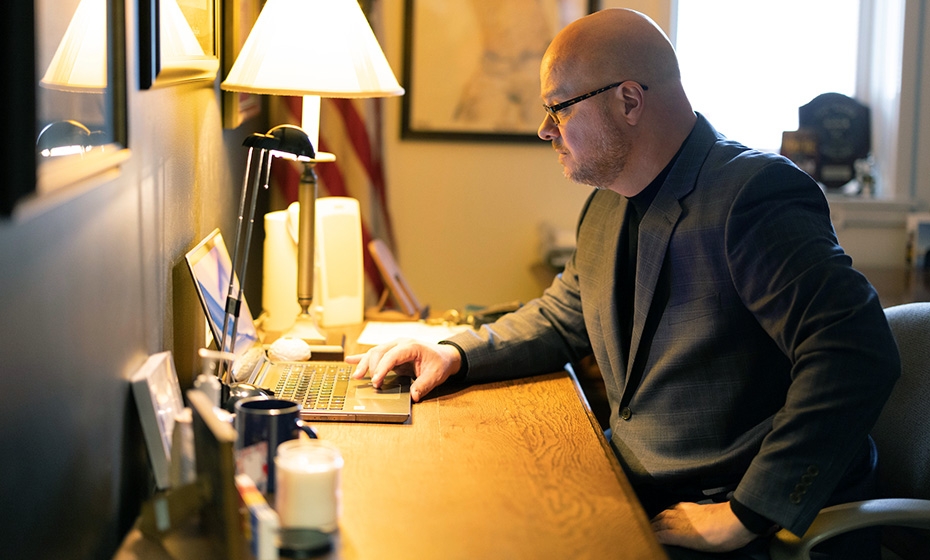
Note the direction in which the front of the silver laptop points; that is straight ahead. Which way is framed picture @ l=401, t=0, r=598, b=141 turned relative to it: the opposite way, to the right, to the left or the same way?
to the right

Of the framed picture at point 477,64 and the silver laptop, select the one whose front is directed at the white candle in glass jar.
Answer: the framed picture

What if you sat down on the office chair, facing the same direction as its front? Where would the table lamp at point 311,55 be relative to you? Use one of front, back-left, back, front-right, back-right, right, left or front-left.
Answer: front

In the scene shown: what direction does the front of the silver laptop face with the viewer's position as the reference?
facing to the right of the viewer

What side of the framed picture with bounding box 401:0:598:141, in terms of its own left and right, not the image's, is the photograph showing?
front

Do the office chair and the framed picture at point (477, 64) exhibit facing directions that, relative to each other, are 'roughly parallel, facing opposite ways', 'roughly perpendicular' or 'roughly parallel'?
roughly perpendicular

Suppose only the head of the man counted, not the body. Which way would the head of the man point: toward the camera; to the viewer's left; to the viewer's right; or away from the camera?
to the viewer's left

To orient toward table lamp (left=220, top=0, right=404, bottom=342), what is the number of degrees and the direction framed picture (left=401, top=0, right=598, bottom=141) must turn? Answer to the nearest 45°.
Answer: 0° — it already faces it

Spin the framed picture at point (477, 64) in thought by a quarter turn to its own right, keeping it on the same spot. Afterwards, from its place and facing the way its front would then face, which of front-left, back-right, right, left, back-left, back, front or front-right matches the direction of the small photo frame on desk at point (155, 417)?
left

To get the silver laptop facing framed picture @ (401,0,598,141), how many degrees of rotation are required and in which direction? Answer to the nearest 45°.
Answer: approximately 90° to its left

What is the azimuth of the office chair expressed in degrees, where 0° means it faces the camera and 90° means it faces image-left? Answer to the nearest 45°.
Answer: approximately 90°

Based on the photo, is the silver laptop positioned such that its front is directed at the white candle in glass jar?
no

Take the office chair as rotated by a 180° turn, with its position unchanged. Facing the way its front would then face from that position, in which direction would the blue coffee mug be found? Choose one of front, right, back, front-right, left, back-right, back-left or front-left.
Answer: back-right
